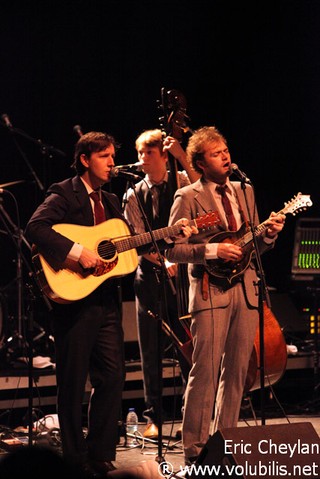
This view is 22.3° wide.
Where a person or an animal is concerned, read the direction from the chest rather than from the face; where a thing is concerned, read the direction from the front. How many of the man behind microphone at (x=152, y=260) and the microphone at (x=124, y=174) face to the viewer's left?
1

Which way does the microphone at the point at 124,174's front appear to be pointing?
to the viewer's left

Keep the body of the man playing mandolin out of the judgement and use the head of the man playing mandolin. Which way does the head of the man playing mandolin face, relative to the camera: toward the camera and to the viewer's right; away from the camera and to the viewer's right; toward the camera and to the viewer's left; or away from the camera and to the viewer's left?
toward the camera and to the viewer's right

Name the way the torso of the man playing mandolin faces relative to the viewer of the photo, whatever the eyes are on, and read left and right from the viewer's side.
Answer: facing the viewer and to the right of the viewer

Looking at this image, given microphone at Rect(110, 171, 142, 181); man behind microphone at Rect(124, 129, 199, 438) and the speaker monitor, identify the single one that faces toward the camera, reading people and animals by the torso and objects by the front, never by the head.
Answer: the man behind microphone

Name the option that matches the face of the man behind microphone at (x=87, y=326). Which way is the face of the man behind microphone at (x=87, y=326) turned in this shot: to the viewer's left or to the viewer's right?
to the viewer's right

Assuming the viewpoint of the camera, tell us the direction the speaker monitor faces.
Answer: facing away from the viewer and to the left of the viewer

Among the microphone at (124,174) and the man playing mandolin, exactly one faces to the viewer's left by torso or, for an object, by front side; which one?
the microphone
